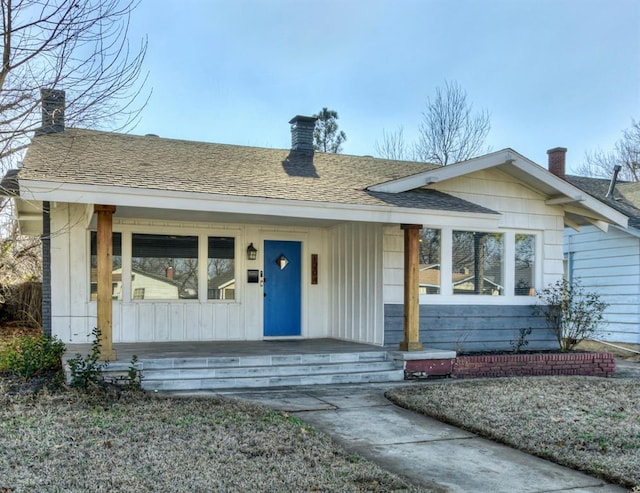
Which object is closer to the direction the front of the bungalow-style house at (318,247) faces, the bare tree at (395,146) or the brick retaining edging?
the brick retaining edging

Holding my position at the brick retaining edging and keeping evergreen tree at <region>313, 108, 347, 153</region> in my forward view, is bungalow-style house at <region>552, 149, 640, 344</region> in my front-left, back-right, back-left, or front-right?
front-right

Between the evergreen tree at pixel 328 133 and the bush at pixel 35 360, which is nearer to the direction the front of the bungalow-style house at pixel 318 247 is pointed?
the bush

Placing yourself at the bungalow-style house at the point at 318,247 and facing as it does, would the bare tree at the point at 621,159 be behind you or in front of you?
behind

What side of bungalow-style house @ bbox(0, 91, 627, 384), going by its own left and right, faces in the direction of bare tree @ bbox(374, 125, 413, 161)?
back

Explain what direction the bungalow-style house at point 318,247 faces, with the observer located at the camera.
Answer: facing the viewer

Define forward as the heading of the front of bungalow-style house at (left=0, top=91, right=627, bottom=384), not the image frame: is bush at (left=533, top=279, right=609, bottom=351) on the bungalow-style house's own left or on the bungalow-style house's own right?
on the bungalow-style house's own left

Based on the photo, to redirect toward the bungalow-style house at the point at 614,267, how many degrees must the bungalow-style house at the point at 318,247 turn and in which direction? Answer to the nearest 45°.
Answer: approximately 135° to its left

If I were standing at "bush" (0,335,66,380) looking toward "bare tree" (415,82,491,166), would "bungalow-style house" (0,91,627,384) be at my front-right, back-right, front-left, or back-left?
front-right

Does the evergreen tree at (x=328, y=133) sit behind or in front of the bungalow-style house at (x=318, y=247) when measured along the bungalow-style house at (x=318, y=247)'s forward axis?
behind
